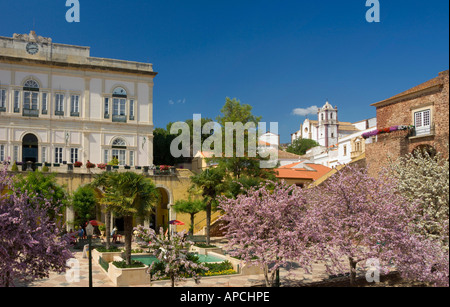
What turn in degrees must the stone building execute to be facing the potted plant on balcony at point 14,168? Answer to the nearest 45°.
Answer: approximately 45° to its right

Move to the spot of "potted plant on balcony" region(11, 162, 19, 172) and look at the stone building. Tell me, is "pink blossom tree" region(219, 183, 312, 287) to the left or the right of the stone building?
right

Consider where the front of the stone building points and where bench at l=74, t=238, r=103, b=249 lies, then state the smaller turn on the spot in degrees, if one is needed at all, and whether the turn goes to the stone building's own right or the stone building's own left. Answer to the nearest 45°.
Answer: approximately 45° to the stone building's own right

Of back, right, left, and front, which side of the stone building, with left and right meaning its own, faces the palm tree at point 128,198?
front

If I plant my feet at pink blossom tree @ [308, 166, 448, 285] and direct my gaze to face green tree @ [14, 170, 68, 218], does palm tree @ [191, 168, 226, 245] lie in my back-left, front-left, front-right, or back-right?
front-right

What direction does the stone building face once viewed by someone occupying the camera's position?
facing the viewer and to the left of the viewer

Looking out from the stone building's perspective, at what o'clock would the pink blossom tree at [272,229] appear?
The pink blossom tree is roughly at 11 o'clock from the stone building.

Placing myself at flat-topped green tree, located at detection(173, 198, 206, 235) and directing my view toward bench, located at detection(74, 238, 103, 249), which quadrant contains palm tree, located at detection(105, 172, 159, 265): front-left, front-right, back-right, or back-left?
front-left

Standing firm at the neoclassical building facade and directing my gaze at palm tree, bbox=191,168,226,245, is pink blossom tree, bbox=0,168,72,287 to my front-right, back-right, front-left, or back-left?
front-right
